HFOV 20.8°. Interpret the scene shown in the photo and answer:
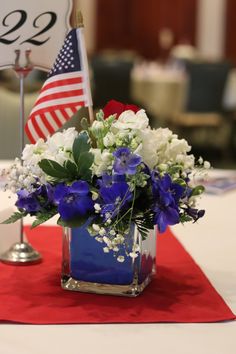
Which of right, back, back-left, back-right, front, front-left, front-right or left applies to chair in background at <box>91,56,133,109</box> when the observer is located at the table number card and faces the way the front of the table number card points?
back

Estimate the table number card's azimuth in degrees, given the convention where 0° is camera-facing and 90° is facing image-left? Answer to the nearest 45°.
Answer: approximately 0°

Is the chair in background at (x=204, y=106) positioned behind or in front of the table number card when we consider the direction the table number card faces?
behind
